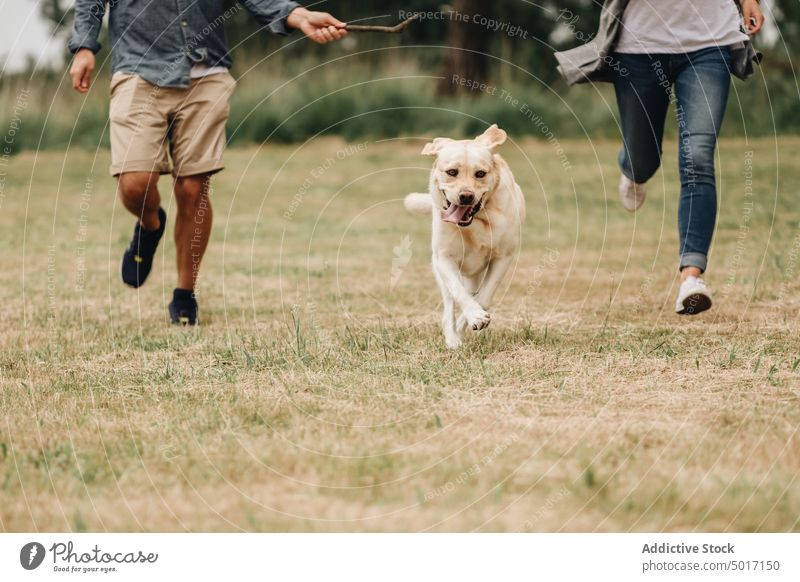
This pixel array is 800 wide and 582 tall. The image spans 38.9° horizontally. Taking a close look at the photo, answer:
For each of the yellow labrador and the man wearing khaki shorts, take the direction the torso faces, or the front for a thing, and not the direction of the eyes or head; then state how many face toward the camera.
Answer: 2

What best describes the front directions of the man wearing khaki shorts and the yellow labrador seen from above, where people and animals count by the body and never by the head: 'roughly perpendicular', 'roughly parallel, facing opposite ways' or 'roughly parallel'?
roughly parallel

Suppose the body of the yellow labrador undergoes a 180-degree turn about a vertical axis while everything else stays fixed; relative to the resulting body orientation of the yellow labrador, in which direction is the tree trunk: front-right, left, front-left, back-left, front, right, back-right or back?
front

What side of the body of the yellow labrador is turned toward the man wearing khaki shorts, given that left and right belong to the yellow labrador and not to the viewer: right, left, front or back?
right

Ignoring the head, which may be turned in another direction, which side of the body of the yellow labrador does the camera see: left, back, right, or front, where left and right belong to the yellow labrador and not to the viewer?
front

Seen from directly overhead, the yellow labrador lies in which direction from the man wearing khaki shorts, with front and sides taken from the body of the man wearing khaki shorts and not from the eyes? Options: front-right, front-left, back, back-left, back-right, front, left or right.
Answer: front-left

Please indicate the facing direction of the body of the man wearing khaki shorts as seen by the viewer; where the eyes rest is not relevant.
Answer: toward the camera
